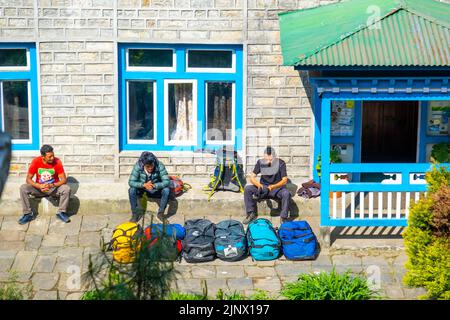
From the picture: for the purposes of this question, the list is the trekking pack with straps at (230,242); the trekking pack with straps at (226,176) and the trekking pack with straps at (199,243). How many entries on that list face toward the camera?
2

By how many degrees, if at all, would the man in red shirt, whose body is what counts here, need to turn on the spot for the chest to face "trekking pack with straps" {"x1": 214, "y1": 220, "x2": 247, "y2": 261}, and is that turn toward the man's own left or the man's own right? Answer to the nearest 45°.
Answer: approximately 45° to the man's own left

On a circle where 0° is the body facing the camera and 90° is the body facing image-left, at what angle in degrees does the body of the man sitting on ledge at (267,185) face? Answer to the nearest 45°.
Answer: approximately 0°

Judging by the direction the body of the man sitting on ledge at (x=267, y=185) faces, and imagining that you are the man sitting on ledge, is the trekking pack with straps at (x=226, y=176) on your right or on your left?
on your right

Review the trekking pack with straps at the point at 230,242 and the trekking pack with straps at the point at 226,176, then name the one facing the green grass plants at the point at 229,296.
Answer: the trekking pack with straps at the point at 230,242

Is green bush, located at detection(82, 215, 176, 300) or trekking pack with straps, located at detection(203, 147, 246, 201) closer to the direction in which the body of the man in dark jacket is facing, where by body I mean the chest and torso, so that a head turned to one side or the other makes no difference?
the green bush

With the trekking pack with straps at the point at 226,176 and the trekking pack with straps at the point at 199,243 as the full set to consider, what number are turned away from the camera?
1

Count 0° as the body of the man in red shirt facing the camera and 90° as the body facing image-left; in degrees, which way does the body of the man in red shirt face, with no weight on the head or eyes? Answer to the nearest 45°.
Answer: approximately 0°

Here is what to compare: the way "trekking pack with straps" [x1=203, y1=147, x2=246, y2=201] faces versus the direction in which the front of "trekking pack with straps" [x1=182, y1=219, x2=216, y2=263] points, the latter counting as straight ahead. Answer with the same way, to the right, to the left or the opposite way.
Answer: the opposite way

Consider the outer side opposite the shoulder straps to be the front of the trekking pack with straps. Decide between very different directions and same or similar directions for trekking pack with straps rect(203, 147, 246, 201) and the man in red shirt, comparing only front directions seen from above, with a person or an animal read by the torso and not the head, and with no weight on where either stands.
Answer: very different directions
